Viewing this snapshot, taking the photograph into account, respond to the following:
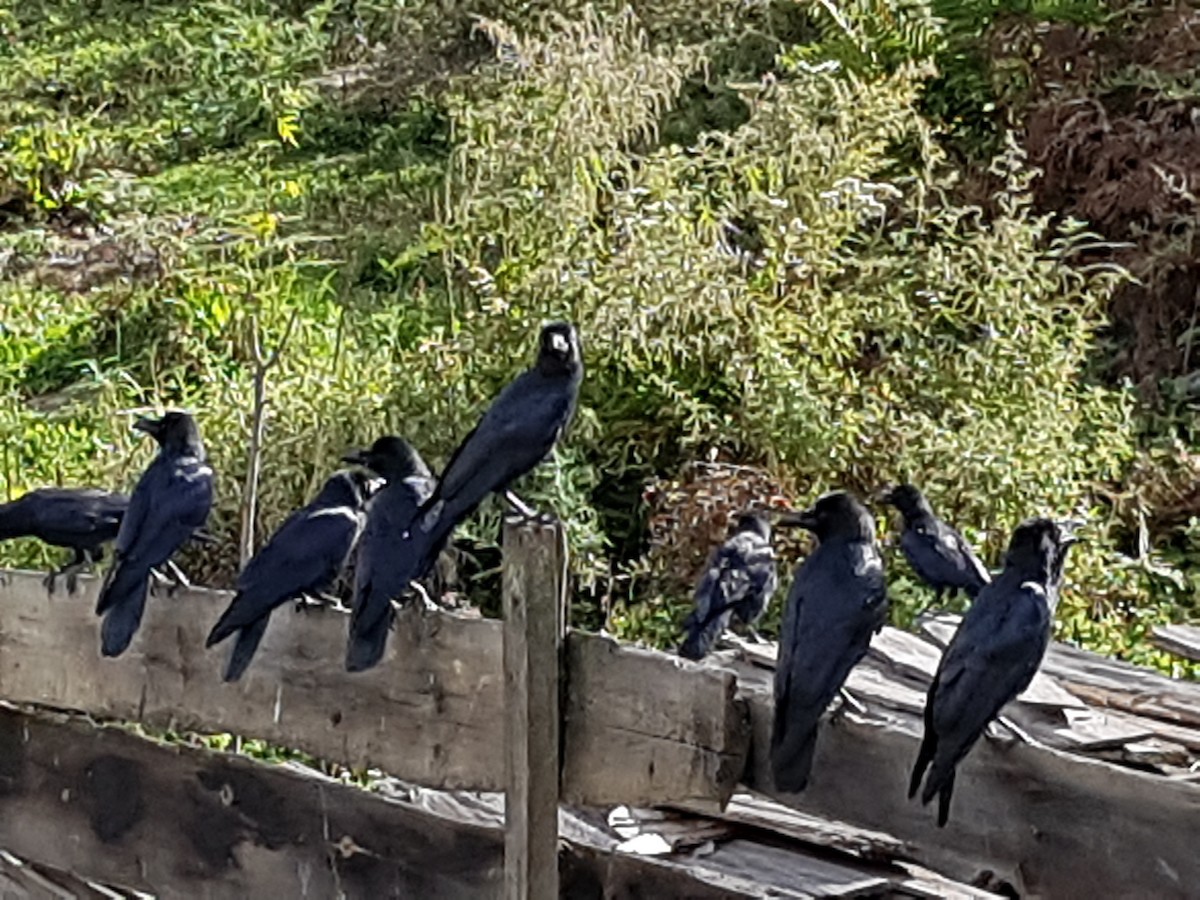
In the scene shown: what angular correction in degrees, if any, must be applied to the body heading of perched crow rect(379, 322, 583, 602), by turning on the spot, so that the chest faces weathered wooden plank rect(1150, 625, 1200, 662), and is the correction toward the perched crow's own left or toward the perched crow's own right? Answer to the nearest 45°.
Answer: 0° — it already faces it

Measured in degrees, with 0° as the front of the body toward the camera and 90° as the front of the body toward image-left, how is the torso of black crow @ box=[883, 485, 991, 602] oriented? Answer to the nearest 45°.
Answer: approximately 90°

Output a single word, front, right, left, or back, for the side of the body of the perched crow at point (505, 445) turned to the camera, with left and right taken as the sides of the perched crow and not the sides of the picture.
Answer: right

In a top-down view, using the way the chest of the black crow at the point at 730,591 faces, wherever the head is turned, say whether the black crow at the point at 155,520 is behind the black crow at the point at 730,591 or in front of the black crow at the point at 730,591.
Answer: behind

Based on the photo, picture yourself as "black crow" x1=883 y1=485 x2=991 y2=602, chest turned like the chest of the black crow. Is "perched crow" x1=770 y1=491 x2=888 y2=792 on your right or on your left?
on your left
